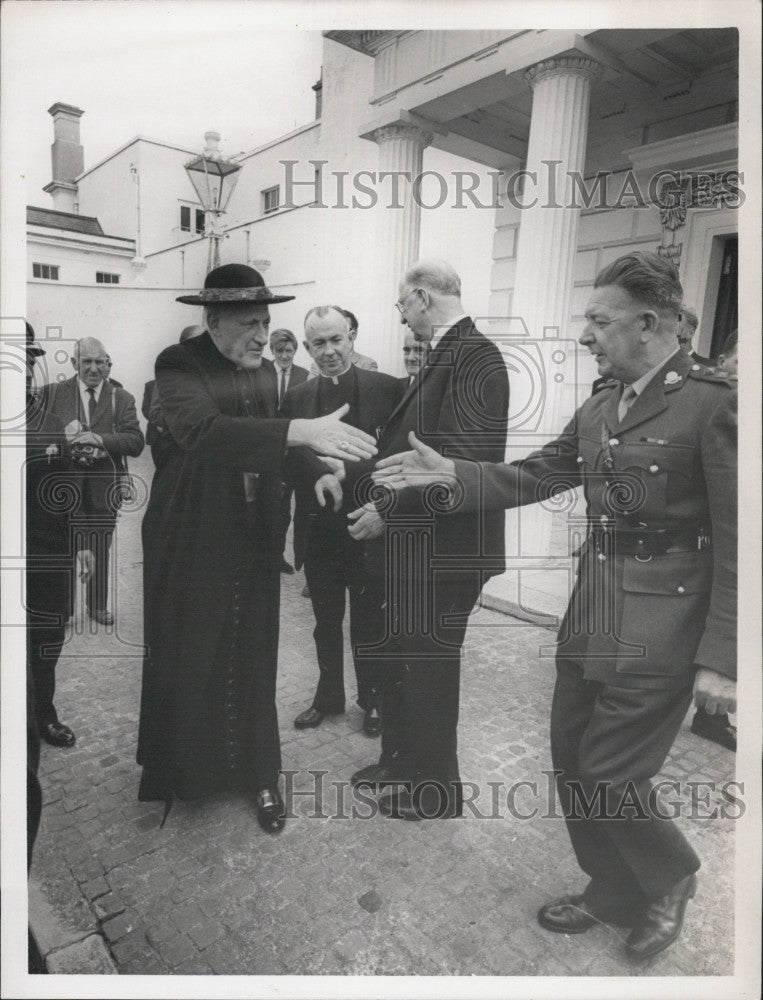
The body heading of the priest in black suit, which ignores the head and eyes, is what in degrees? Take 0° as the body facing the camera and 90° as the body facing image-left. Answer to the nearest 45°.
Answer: approximately 0°

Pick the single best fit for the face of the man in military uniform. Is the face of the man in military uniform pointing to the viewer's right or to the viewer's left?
to the viewer's left

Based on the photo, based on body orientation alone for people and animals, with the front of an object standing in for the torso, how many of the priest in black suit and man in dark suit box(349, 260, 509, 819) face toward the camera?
1
